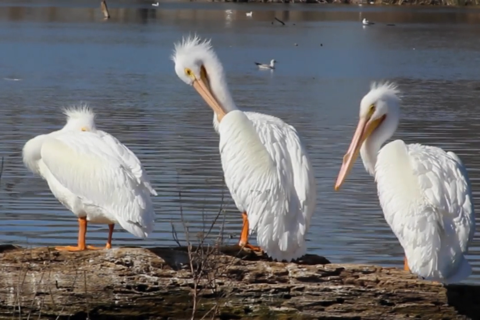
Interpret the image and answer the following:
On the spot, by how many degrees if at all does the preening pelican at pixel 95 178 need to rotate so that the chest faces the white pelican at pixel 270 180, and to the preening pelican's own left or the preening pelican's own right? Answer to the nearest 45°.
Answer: approximately 180°

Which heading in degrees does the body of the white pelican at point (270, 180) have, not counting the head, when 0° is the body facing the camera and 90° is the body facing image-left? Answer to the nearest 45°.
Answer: approximately 135°

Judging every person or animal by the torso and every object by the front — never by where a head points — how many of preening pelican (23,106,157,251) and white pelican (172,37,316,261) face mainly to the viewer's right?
0

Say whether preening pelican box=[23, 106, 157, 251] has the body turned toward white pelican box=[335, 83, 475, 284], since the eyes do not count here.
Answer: no

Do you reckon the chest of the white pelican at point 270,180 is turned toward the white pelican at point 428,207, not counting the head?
no

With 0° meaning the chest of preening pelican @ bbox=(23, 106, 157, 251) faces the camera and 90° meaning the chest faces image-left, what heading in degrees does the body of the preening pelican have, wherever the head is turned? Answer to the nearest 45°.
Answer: approximately 90°
